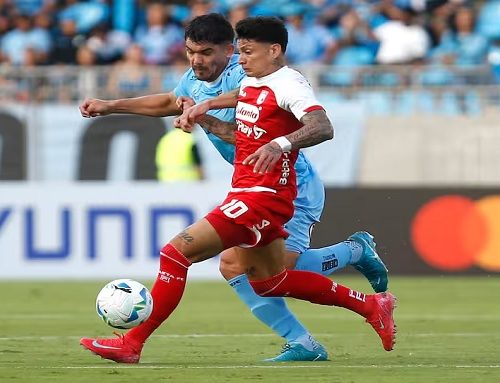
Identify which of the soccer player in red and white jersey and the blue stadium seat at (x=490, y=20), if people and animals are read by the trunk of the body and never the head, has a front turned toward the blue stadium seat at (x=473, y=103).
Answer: the blue stadium seat at (x=490, y=20)

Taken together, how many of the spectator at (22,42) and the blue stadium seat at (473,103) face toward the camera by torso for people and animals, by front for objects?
2

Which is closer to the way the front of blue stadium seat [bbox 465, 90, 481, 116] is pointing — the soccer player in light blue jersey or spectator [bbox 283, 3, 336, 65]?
the soccer player in light blue jersey

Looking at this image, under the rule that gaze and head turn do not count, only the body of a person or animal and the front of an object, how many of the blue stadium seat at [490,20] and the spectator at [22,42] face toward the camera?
2

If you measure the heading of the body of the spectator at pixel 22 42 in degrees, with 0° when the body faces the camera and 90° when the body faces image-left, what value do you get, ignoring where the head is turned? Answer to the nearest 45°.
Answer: approximately 0°

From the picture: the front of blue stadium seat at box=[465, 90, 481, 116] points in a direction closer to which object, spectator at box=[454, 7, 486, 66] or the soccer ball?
the soccer ball

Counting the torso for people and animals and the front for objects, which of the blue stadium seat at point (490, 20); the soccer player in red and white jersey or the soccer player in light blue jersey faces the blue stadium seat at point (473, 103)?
the blue stadium seat at point (490, 20)

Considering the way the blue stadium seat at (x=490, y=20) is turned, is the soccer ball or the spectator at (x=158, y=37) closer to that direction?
the soccer ball
